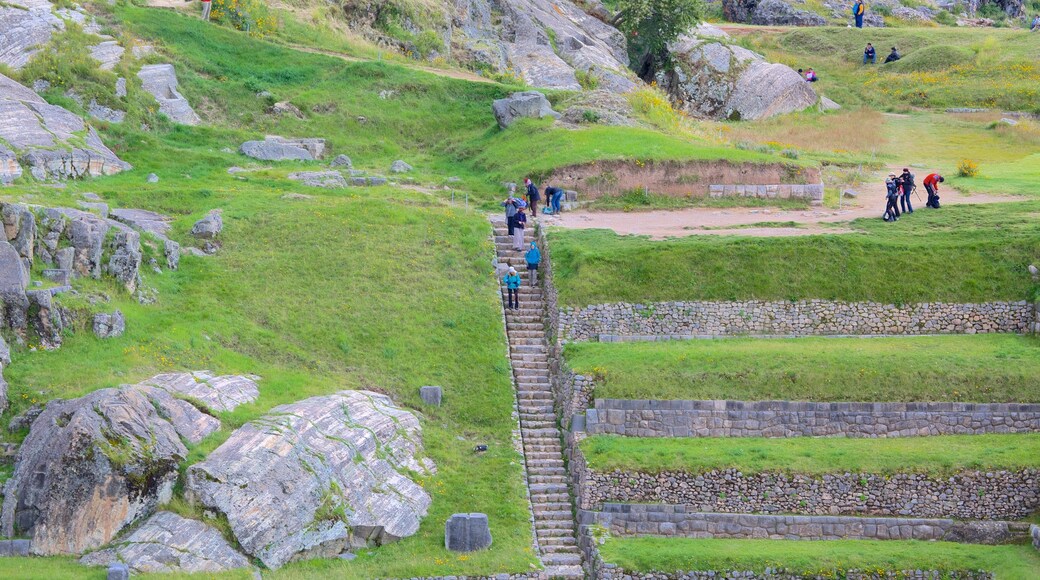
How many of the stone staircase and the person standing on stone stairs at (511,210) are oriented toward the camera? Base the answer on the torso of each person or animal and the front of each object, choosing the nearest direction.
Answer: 2

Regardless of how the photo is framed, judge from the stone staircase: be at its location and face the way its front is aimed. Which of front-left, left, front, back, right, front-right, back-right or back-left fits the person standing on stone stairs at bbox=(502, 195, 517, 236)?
back

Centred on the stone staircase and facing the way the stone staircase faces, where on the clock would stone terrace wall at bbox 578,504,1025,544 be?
The stone terrace wall is roughly at 10 o'clock from the stone staircase.

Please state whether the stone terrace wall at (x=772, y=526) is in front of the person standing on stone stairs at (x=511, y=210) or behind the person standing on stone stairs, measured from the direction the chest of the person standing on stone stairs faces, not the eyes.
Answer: in front

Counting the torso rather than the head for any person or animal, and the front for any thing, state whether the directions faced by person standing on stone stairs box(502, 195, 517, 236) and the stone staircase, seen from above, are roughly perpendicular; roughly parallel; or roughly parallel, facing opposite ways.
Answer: roughly parallel

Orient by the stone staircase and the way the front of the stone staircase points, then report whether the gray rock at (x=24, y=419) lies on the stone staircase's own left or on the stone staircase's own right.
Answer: on the stone staircase's own right

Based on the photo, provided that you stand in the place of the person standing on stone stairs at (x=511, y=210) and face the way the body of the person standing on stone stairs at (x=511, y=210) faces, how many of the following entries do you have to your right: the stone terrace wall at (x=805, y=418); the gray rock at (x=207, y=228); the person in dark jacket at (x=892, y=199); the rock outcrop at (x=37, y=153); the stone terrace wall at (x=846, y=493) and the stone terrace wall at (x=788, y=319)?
2

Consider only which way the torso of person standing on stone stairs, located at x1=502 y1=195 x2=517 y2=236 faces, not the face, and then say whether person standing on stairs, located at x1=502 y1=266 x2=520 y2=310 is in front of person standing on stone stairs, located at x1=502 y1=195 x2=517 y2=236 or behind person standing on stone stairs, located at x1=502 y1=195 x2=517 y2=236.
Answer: in front

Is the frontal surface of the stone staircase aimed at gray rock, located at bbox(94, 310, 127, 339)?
no

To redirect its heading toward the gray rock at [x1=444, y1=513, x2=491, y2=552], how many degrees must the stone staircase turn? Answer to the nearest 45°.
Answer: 0° — it already faces it

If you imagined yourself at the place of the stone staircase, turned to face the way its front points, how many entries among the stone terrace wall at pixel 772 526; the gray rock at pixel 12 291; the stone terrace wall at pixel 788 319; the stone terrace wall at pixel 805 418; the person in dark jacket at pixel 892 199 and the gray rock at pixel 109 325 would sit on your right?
2

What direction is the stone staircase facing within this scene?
toward the camera

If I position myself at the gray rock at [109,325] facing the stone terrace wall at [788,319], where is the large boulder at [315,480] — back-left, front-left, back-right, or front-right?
front-right

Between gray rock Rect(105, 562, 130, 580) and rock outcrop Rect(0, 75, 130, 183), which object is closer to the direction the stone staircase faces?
the gray rock

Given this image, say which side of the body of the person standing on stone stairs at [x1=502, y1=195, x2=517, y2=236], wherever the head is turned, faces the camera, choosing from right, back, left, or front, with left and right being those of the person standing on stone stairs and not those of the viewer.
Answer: front

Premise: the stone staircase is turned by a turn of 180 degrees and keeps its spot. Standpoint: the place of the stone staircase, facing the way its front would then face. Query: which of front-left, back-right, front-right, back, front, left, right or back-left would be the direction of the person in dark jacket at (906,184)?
front-right

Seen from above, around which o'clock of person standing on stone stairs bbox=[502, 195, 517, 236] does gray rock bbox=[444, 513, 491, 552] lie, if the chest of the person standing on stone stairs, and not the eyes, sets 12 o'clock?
The gray rock is roughly at 12 o'clock from the person standing on stone stairs.
